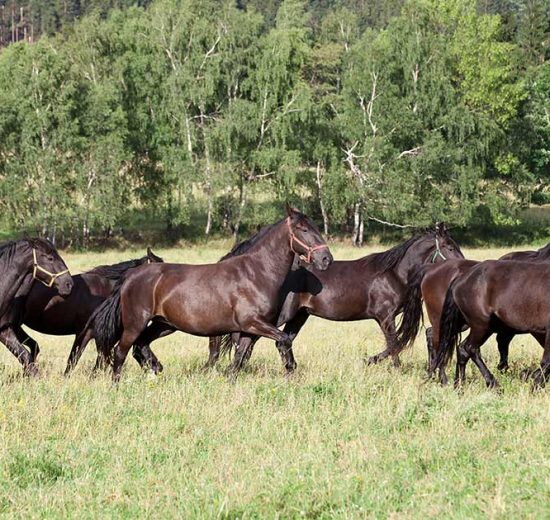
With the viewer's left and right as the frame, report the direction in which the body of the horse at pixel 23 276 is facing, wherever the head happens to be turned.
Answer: facing to the right of the viewer

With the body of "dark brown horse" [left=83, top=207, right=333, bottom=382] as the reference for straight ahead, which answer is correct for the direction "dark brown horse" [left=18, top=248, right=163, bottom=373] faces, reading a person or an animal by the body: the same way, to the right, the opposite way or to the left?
the same way

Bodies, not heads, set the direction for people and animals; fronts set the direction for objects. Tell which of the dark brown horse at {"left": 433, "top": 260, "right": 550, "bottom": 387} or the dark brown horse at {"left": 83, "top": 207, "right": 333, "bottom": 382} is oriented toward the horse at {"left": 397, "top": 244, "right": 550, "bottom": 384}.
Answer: the dark brown horse at {"left": 83, "top": 207, "right": 333, "bottom": 382}

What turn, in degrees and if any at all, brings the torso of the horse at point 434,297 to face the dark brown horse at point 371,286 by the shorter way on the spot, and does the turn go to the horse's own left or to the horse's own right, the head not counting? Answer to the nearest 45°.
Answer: approximately 135° to the horse's own left

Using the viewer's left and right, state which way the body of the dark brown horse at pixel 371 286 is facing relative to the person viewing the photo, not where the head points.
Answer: facing to the right of the viewer

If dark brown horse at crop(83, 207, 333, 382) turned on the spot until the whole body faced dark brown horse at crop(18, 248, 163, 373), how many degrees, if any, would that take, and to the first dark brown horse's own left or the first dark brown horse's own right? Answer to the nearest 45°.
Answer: approximately 135° to the first dark brown horse's own left

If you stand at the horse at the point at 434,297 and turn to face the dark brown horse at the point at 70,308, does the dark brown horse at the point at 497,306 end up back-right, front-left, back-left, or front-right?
back-left

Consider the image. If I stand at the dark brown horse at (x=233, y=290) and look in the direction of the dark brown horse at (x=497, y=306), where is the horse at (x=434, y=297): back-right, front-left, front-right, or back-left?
front-left

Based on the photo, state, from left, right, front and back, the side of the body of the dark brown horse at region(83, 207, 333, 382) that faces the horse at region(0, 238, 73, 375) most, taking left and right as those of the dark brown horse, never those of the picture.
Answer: back

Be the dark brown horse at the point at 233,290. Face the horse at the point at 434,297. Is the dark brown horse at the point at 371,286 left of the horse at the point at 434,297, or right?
left

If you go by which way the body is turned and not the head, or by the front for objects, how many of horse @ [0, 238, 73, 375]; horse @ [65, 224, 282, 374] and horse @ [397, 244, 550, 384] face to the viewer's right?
3

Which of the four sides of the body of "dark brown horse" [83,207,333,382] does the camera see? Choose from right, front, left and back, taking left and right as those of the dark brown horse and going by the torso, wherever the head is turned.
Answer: right

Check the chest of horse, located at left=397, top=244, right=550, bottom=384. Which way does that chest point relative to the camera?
to the viewer's right

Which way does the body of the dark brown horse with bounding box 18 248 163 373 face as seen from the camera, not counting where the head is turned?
to the viewer's right

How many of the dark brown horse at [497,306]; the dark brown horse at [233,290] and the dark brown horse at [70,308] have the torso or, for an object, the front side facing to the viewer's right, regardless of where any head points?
3

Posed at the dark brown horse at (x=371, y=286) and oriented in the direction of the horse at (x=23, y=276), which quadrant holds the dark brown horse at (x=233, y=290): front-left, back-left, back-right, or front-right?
front-left

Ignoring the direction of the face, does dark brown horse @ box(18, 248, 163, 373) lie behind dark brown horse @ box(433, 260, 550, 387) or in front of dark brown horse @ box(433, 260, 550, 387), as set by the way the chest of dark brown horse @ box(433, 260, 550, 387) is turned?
behind

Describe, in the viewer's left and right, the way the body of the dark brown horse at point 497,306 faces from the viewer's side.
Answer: facing to the right of the viewer

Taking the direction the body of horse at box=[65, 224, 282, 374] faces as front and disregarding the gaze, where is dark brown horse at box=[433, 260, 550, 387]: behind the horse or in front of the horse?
in front
